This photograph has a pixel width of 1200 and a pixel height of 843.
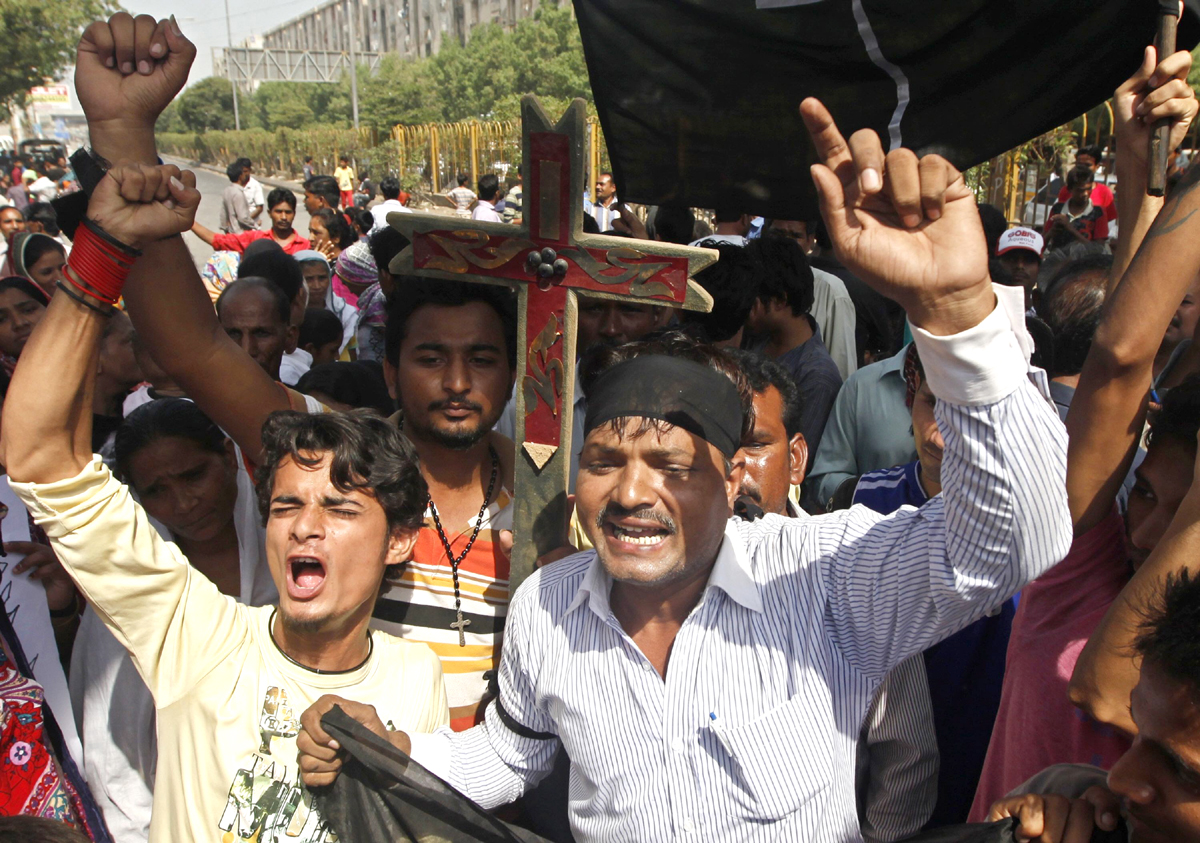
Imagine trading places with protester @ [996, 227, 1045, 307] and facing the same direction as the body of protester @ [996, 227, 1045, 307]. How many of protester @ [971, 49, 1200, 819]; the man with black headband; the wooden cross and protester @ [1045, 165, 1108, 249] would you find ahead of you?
3

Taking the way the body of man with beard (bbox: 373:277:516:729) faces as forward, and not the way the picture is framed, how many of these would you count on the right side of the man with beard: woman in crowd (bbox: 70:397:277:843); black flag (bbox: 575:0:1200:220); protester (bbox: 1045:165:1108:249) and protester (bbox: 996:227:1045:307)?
1

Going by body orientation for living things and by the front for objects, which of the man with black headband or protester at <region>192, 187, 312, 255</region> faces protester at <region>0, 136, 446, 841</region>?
protester at <region>192, 187, 312, 255</region>

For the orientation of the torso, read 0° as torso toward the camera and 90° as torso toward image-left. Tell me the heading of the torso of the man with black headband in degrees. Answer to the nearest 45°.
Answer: approximately 0°

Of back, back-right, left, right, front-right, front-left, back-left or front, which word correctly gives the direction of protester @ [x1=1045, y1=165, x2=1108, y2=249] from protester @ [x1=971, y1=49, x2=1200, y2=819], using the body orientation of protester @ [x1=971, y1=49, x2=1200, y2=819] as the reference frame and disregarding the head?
back-right

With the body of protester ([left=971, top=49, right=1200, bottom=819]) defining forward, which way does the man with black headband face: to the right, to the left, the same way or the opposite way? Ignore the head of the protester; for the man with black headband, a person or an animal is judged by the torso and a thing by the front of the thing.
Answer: to the left

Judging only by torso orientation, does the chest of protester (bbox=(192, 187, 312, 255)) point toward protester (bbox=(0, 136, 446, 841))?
yes

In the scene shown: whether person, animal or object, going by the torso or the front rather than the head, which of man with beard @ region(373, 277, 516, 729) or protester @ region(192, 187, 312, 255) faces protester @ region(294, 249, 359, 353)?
protester @ region(192, 187, 312, 255)
